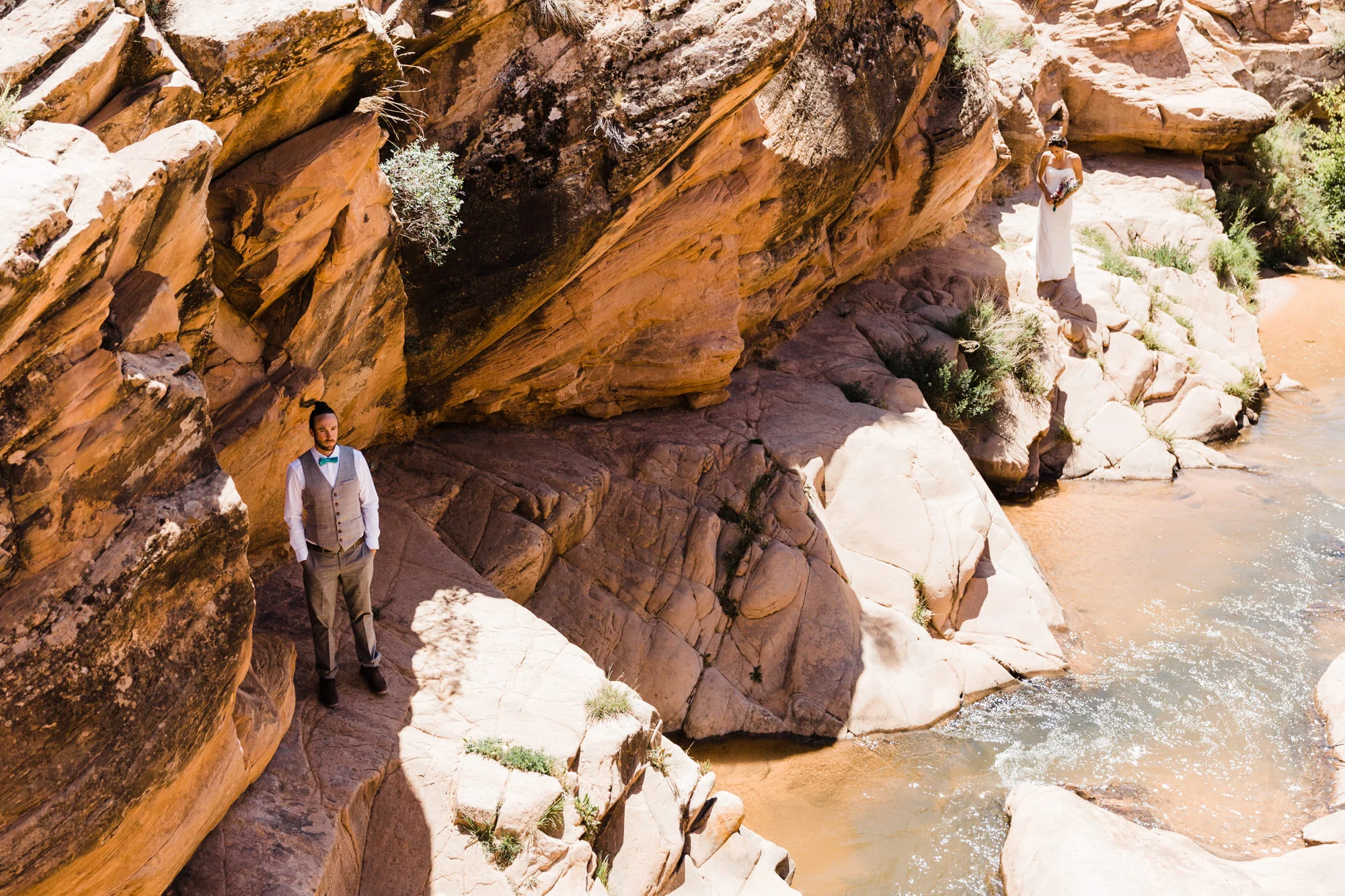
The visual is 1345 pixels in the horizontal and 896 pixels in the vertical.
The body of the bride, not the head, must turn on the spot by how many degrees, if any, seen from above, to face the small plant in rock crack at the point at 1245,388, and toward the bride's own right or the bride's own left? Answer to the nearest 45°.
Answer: approximately 90° to the bride's own left

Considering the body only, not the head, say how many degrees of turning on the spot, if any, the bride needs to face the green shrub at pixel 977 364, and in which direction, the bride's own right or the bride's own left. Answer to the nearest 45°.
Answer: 0° — they already face it

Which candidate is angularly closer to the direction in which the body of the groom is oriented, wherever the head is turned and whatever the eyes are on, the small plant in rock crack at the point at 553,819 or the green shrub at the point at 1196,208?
the small plant in rock crack

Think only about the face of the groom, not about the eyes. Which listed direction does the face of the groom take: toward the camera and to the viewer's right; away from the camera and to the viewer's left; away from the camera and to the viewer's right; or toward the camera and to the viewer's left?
toward the camera and to the viewer's right

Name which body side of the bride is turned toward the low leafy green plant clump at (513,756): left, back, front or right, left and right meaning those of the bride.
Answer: front

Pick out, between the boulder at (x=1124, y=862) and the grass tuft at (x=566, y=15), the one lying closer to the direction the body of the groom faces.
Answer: the boulder

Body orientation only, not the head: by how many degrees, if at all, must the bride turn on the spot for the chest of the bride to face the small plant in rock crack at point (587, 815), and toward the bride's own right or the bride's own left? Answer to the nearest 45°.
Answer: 0° — they already face it

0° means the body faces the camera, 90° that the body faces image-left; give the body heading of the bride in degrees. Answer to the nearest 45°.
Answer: approximately 0°

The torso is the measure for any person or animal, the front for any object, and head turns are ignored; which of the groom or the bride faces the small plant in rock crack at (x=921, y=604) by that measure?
the bride

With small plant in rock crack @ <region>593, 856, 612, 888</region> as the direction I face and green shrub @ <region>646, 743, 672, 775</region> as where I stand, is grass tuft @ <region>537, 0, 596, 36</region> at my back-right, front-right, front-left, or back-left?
back-right

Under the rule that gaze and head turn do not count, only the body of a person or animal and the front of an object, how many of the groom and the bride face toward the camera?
2
